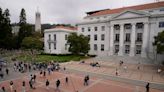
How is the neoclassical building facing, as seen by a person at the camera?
facing the viewer and to the left of the viewer

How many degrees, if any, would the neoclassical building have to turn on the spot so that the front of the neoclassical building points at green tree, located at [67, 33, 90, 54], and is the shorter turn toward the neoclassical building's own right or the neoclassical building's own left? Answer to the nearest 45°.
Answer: approximately 45° to the neoclassical building's own right
